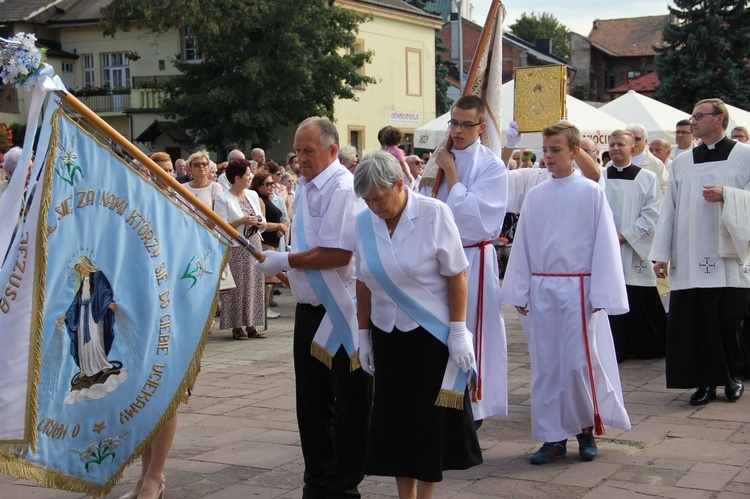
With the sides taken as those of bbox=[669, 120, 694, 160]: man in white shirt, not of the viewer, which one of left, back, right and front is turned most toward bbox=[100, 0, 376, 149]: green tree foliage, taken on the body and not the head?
right

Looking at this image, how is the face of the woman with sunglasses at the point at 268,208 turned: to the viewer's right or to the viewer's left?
to the viewer's right

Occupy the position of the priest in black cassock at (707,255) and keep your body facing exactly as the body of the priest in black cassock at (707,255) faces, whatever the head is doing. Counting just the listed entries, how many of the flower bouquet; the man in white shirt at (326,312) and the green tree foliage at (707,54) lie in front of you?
2

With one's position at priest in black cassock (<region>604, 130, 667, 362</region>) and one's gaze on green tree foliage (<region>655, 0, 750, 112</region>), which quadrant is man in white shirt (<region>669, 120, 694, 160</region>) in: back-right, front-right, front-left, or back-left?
front-right

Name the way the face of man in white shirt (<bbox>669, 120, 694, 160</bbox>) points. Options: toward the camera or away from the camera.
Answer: toward the camera

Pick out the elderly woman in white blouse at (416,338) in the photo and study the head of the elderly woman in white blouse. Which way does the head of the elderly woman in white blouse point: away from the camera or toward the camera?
toward the camera

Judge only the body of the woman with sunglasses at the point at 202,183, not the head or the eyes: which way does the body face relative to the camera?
toward the camera

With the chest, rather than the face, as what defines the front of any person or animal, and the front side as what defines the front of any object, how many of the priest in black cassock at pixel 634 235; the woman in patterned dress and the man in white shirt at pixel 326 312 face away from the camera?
0

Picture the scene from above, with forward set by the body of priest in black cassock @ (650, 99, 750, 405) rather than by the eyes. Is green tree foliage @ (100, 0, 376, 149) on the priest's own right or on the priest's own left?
on the priest's own right

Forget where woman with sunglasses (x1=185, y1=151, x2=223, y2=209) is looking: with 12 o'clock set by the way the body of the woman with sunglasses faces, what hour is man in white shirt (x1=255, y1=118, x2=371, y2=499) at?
The man in white shirt is roughly at 12 o'clock from the woman with sunglasses.

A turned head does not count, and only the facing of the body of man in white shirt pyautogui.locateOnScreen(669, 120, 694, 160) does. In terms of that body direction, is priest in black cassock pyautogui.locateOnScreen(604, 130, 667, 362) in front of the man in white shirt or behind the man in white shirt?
in front

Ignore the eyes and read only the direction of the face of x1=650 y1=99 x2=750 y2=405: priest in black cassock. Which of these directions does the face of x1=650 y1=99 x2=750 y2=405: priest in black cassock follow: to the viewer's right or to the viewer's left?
to the viewer's left

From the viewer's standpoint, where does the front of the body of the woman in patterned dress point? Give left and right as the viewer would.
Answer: facing the viewer and to the right of the viewer

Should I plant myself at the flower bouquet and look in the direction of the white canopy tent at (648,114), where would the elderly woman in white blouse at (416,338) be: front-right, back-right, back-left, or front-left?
front-right
